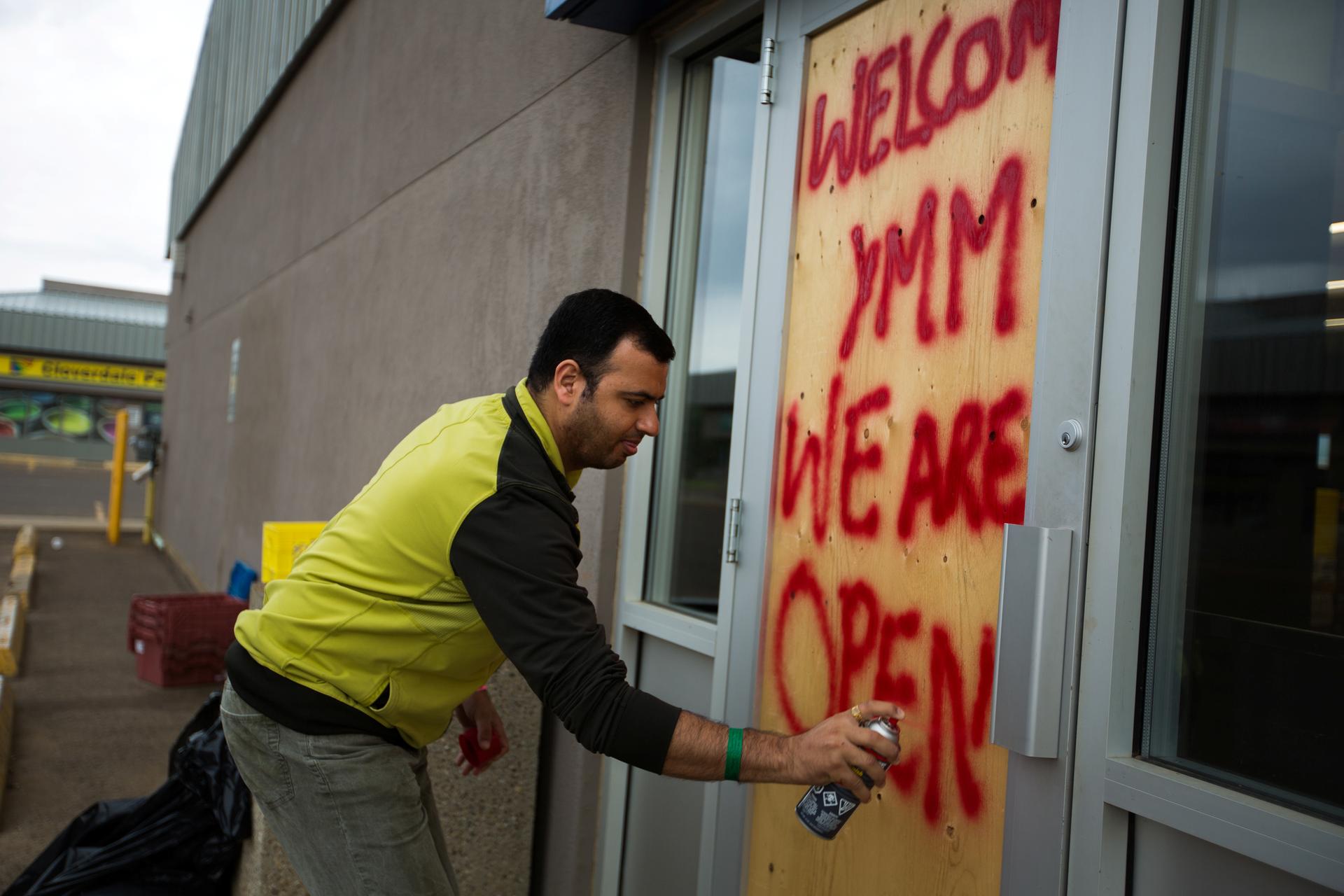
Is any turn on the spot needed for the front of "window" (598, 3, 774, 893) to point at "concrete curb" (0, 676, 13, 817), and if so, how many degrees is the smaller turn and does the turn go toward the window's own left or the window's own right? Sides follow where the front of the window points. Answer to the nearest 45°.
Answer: approximately 90° to the window's own right

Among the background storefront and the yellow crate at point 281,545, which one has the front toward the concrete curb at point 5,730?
the background storefront

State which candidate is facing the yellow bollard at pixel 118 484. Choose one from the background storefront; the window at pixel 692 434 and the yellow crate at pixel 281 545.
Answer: the background storefront

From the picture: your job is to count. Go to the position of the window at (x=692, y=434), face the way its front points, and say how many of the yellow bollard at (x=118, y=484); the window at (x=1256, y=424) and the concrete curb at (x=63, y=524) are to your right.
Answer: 2

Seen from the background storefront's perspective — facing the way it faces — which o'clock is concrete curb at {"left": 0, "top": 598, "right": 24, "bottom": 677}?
The concrete curb is roughly at 12 o'clock from the background storefront.

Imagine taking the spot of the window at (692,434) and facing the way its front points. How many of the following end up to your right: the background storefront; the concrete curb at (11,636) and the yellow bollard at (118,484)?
3

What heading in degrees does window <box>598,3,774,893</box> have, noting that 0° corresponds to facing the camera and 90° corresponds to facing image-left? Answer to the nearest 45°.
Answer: approximately 45°
